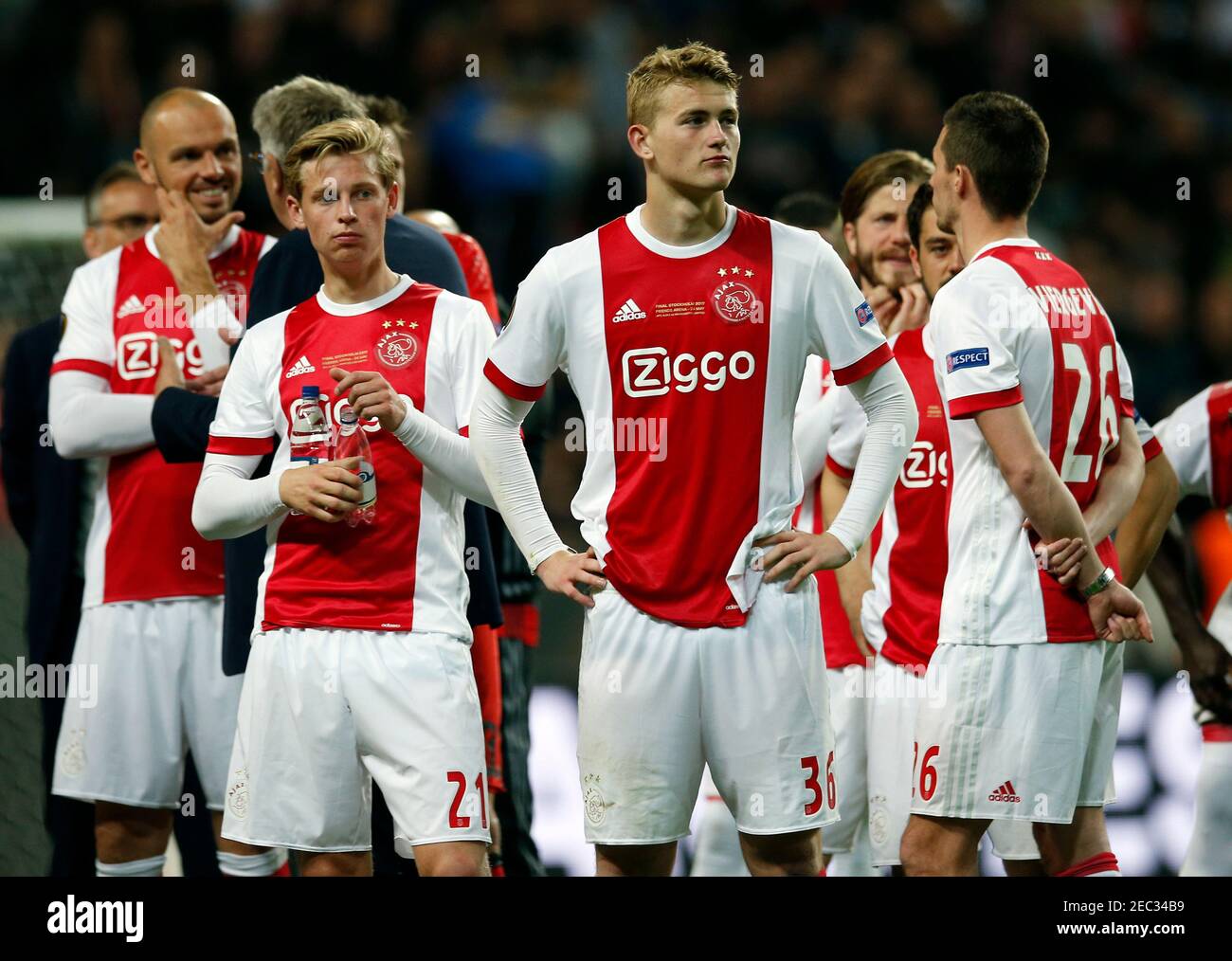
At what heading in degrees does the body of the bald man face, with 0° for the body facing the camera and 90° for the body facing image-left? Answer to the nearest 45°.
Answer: approximately 315°

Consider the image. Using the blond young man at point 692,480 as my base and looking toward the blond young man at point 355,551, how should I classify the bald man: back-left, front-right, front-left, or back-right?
front-right

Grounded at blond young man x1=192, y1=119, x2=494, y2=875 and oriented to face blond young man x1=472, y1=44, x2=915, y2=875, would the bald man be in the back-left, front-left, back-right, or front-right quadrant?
back-left

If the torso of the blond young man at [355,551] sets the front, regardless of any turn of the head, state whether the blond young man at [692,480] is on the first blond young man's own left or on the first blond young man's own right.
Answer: on the first blond young man's own left

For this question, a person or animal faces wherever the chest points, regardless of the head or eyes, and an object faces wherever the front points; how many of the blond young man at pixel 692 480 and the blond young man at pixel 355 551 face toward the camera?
2

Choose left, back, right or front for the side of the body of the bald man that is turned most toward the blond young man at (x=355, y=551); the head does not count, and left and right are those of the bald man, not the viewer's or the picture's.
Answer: front

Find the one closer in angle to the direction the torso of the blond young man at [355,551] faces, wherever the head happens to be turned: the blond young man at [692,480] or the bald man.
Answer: the blond young man

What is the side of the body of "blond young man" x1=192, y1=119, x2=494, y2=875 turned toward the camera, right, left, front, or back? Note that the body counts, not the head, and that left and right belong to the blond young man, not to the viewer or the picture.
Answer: front

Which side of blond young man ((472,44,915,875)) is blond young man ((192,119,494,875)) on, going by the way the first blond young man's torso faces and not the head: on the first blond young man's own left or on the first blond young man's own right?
on the first blond young man's own right

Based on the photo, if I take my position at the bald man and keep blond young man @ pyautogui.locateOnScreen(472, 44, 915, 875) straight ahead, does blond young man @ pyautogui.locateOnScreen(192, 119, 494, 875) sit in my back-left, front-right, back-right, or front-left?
front-right

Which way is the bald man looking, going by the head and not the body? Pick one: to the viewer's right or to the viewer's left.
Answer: to the viewer's right

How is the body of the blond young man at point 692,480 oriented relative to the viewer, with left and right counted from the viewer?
facing the viewer
